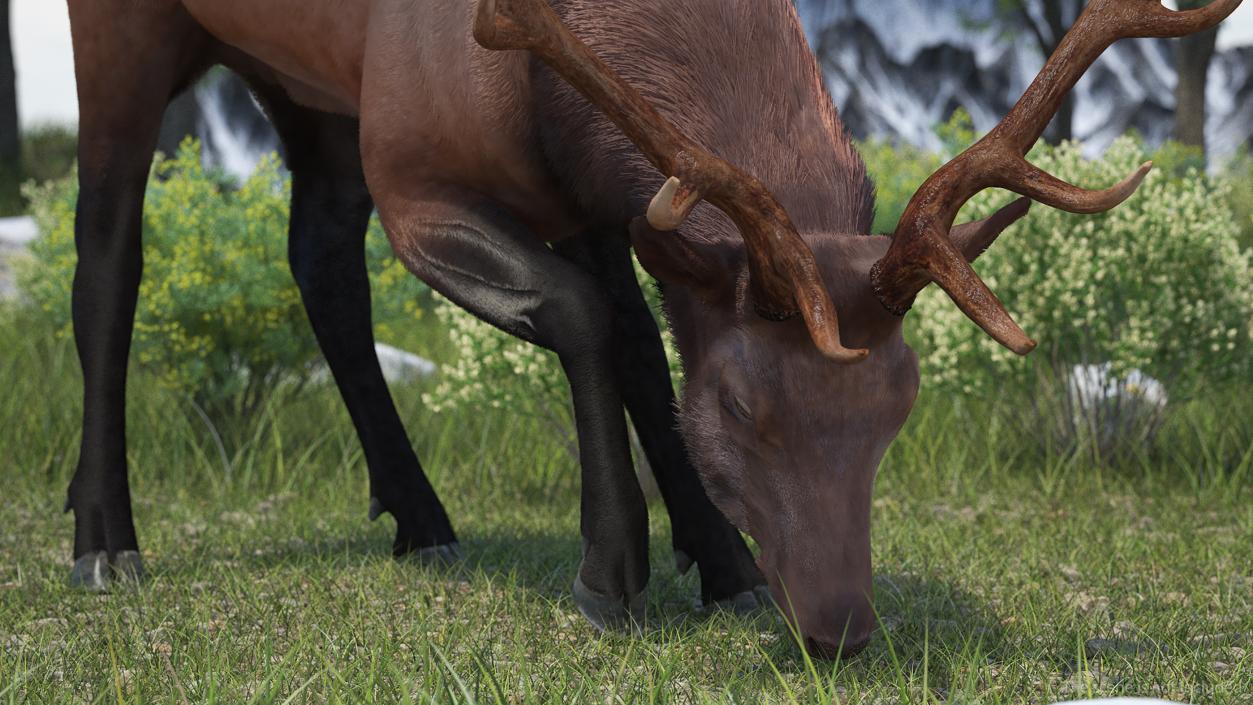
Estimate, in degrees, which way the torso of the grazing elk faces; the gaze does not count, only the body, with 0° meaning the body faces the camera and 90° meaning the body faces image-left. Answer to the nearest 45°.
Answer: approximately 315°

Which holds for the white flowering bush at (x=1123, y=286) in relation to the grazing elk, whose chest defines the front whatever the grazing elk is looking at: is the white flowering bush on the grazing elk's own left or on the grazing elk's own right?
on the grazing elk's own left

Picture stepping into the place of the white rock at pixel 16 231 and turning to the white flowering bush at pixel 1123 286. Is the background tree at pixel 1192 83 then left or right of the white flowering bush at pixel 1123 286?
left

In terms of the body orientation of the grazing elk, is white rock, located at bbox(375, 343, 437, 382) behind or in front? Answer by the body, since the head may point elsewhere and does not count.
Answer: behind

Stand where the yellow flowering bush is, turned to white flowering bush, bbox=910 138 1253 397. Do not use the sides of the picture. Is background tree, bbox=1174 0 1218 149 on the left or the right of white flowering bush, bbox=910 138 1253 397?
left

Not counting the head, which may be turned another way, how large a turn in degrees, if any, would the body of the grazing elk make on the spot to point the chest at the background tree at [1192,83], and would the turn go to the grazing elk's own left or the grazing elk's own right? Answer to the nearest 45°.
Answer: approximately 90° to the grazing elk's own left

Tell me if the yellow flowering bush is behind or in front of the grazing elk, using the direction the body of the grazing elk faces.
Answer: behind

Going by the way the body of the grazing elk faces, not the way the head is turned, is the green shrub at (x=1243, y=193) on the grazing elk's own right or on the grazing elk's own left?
on the grazing elk's own left
